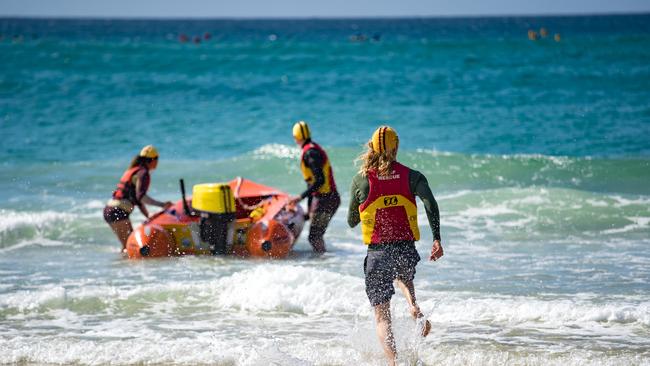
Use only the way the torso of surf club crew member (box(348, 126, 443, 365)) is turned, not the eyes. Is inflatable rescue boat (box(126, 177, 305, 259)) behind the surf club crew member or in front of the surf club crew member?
in front

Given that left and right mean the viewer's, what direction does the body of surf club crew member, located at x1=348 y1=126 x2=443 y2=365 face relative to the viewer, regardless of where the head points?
facing away from the viewer

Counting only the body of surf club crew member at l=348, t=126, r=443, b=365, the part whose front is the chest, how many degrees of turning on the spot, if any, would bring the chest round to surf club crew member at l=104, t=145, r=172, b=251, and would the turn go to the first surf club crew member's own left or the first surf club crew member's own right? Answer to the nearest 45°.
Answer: approximately 45° to the first surf club crew member's own left

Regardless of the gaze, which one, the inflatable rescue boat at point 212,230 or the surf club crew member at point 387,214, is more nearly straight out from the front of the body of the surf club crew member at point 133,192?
the inflatable rescue boat

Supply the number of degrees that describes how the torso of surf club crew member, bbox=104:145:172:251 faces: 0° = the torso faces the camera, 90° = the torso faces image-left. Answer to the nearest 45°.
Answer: approximately 270°

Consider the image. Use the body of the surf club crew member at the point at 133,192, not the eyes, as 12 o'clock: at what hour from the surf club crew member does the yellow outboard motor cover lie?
The yellow outboard motor cover is roughly at 1 o'clock from the surf club crew member.

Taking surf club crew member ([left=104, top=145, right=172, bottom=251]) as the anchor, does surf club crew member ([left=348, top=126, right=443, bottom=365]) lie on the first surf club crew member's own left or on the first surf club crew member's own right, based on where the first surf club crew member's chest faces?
on the first surf club crew member's own right

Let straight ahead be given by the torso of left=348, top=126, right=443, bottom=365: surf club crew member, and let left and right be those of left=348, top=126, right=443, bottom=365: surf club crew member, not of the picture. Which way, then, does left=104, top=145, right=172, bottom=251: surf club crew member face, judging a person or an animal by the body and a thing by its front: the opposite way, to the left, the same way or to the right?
to the right

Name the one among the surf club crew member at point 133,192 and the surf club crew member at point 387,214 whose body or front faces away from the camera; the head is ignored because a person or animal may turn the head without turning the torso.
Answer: the surf club crew member at point 387,214

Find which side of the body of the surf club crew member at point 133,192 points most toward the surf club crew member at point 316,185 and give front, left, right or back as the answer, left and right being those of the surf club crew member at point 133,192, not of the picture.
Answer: front

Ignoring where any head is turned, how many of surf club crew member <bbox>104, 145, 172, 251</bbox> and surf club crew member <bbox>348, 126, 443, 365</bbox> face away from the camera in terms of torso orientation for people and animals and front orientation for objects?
1
